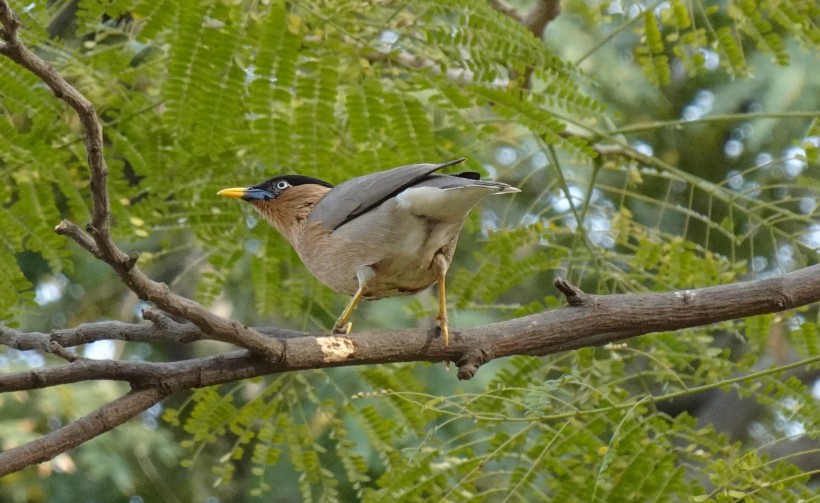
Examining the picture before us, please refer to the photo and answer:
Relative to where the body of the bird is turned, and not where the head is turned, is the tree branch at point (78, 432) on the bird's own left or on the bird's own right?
on the bird's own left

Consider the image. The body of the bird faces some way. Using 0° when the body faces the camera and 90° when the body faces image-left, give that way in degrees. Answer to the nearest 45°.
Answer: approximately 90°
